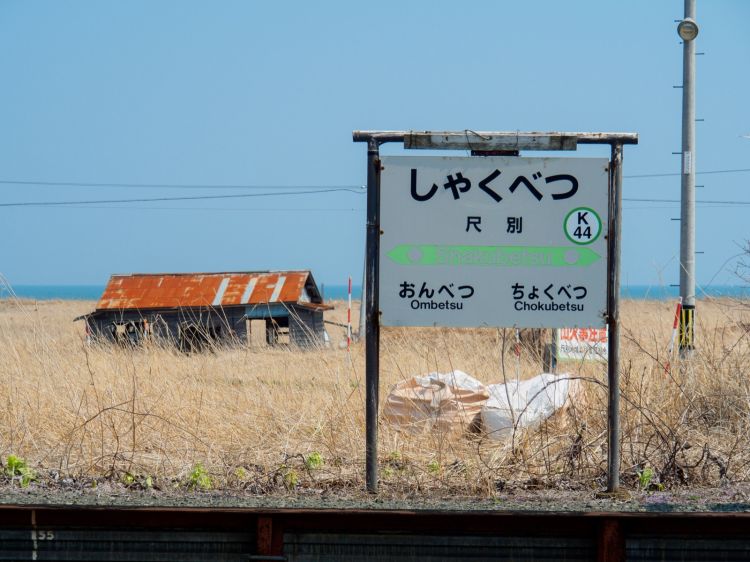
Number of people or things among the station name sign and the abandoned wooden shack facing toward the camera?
2

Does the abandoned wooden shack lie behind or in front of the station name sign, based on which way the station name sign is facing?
behind

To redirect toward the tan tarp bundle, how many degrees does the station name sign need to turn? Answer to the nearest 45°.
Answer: approximately 180°

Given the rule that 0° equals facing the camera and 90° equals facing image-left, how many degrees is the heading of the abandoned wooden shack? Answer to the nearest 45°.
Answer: approximately 0°

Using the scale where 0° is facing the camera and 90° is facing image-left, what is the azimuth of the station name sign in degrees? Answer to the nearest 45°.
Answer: approximately 0°

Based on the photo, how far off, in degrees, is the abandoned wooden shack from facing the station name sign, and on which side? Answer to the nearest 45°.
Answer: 0° — it already faces it

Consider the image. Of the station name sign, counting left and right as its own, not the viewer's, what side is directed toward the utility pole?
back

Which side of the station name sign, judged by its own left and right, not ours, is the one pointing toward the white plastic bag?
back

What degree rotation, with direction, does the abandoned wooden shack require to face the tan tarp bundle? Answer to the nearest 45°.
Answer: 0° — it already faces it
